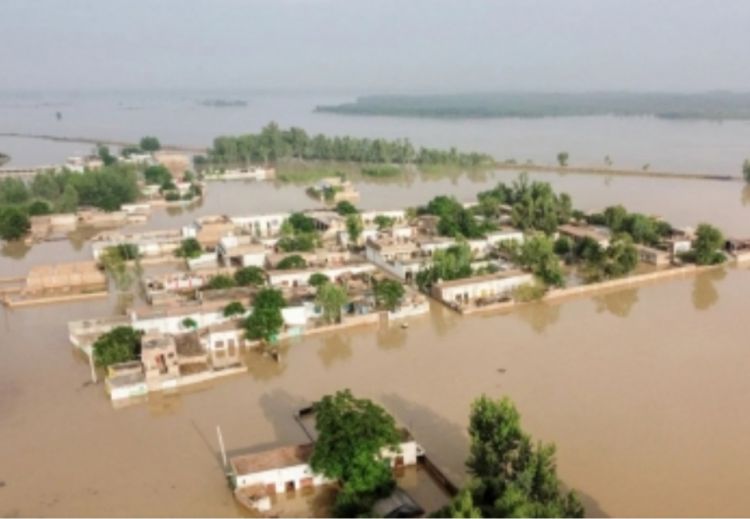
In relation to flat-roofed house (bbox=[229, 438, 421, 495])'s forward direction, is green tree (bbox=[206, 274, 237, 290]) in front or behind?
behind

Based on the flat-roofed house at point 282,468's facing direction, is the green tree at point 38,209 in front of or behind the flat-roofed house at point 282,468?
behind

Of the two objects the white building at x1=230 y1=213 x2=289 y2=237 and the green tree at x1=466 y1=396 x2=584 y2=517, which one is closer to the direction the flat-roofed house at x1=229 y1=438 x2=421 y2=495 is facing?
the green tree

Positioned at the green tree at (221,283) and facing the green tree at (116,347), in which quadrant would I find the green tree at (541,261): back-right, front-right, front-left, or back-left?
back-left

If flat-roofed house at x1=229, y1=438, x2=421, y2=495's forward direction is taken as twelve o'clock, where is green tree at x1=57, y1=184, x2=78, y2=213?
The green tree is roughly at 5 o'clock from the flat-roofed house.

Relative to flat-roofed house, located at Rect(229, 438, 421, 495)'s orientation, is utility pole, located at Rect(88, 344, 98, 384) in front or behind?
behind

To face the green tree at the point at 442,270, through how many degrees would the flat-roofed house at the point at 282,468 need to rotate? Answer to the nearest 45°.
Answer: approximately 135° to its left

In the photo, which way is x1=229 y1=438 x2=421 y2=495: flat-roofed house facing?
toward the camera

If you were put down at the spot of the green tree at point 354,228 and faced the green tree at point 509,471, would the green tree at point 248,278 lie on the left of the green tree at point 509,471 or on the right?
right

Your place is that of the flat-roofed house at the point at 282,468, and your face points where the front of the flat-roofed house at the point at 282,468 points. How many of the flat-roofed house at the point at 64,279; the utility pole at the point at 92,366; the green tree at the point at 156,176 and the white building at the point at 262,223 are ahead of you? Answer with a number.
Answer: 0

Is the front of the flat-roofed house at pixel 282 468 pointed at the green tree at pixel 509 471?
no

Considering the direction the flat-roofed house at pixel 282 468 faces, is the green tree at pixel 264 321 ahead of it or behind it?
behind

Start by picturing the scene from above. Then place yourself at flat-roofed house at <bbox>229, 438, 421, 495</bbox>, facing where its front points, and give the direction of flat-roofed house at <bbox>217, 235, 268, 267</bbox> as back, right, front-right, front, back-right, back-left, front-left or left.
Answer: back

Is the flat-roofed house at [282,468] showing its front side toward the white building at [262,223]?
no

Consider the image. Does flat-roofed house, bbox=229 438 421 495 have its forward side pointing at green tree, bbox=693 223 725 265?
no

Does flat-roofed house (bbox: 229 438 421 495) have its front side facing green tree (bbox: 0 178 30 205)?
no

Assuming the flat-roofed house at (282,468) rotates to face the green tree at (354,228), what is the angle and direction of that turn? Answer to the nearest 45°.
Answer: approximately 180°

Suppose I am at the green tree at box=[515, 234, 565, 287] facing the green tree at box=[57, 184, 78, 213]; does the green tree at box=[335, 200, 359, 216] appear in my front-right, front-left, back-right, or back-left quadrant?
front-right

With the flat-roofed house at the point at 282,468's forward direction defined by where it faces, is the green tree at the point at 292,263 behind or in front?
behind

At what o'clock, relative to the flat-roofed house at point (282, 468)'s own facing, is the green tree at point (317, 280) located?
The green tree is roughly at 6 o'clock from the flat-roofed house.
